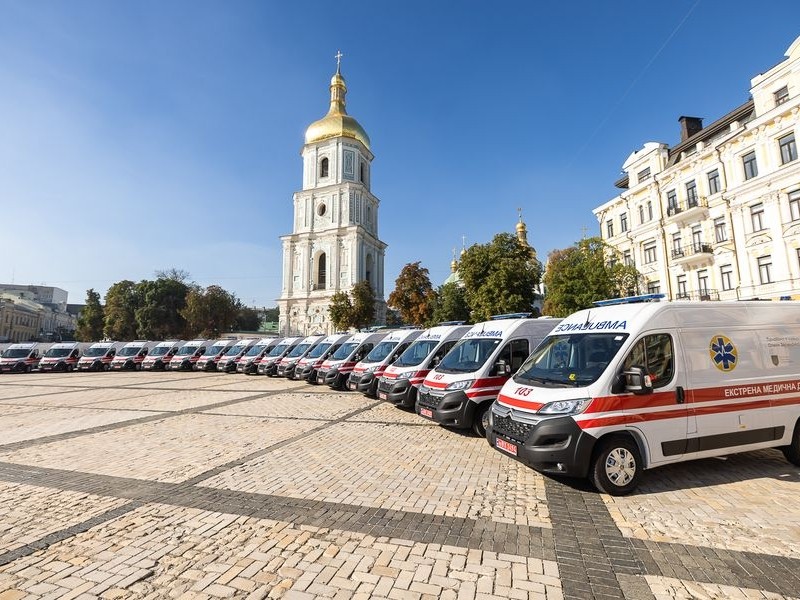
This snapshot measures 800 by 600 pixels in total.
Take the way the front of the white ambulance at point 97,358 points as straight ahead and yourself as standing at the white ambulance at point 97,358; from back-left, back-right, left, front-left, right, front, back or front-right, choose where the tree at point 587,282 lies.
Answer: left

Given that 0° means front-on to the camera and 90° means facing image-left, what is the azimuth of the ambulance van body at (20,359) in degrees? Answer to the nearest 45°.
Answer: approximately 45°

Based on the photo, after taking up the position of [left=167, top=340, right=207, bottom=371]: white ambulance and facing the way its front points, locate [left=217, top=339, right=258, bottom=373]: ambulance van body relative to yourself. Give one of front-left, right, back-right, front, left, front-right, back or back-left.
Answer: left

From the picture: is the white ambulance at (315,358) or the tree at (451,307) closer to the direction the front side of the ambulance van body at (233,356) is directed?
the white ambulance

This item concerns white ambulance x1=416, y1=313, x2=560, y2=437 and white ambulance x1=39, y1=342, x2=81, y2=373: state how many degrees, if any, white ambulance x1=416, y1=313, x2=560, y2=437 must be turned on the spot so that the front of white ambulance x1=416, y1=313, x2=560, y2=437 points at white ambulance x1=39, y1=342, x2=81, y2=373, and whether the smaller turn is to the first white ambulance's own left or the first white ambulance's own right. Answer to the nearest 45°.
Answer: approximately 90° to the first white ambulance's own right

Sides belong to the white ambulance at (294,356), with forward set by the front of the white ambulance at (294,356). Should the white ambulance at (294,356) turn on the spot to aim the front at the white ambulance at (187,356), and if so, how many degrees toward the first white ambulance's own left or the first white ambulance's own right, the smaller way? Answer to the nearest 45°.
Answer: approximately 90° to the first white ambulance's own right

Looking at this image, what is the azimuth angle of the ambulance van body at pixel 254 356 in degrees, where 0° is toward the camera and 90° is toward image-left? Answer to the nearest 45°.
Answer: approximately 45°

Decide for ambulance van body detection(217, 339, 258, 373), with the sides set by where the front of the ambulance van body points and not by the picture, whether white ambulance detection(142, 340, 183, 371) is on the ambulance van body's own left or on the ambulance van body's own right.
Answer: on the ambulance van body's own right

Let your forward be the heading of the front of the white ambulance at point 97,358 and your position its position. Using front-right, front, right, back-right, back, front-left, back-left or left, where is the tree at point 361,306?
back-left

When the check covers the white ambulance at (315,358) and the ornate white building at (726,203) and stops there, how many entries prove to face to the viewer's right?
0

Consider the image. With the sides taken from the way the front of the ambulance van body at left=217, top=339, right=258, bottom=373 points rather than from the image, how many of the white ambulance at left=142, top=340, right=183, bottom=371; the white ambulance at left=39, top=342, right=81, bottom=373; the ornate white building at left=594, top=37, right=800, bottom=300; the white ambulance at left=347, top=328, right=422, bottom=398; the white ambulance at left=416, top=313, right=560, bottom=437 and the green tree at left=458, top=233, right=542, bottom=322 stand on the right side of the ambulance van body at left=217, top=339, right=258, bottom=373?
2

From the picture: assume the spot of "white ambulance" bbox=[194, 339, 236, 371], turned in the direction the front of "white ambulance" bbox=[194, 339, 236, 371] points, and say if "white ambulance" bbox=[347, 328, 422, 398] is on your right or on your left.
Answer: on your left

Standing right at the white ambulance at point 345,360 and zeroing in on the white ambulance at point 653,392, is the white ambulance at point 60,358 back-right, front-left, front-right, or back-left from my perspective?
back-right
